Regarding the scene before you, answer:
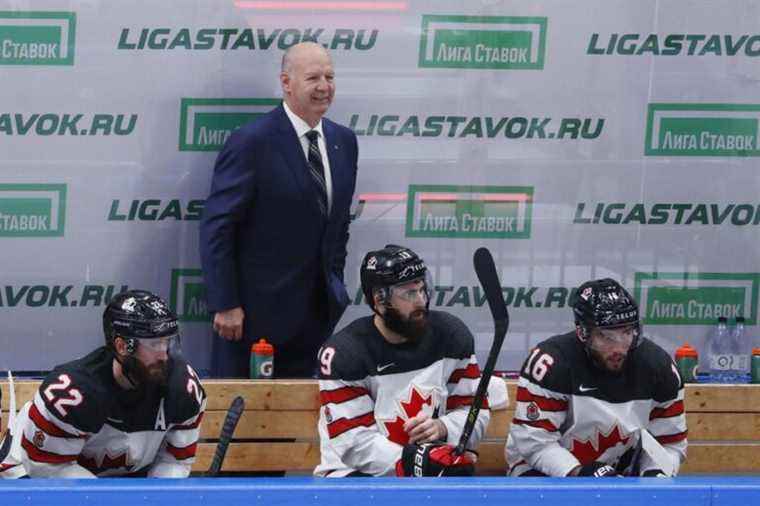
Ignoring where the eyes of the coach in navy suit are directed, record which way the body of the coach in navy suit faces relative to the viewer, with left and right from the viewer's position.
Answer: facing the viewer and to the right of the viewer

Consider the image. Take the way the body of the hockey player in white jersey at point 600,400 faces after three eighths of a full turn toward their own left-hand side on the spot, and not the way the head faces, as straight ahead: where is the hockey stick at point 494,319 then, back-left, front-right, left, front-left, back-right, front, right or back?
back-left

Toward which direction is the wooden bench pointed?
toward the camera

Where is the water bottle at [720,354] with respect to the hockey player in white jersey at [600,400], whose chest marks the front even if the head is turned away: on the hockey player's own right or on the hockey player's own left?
on the hockey player's own left

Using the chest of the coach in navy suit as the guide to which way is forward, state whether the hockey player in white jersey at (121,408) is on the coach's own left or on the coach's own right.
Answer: on the coach's own right

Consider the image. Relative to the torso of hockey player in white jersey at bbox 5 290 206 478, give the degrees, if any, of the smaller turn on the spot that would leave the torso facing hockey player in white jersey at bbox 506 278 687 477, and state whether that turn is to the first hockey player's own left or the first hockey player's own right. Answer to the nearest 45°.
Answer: approximately 45° to the first hockey player's own left

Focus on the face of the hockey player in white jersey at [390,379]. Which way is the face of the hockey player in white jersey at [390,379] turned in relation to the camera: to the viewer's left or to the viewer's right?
to the viewer's right
